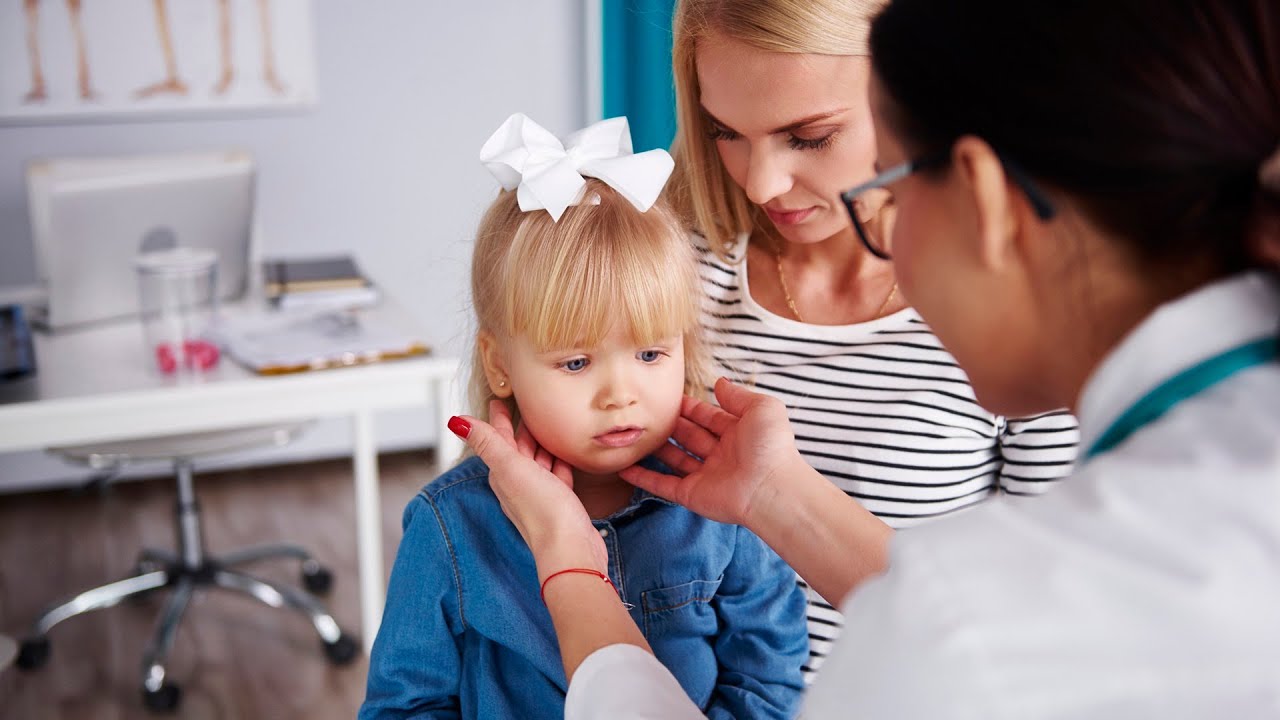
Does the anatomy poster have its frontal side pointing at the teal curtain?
no

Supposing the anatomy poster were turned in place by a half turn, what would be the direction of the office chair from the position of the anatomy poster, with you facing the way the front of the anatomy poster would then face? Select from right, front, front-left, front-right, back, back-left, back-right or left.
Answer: back

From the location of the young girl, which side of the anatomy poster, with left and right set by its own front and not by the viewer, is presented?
front

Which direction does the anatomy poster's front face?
toward the camera

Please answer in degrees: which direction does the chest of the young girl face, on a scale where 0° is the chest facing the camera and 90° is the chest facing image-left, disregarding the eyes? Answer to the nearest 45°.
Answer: approximately 0°

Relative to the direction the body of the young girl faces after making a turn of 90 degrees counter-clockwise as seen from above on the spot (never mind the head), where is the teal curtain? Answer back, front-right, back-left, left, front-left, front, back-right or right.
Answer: left

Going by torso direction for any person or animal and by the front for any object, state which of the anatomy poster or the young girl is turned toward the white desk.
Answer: the anatomy poster

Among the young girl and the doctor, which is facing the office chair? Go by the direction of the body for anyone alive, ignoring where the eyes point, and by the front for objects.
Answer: the doctor

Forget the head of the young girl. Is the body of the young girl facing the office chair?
no

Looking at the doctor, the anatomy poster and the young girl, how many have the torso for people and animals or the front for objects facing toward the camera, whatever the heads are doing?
2

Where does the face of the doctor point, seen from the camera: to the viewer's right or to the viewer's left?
to the viewer's left

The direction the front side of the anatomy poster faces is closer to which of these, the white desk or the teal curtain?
the white desk

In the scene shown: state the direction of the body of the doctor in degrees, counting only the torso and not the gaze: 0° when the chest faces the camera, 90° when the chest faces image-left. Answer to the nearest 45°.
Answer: approximately 135°

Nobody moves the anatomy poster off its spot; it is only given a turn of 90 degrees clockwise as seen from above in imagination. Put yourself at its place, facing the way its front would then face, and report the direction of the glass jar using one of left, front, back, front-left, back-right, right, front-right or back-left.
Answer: left

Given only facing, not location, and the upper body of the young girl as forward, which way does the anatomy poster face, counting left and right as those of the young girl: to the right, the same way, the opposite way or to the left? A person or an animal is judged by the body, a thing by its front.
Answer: the same way

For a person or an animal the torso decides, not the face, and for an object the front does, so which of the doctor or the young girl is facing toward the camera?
the young girl

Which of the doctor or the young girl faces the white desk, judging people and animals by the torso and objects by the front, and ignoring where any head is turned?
the doctor
